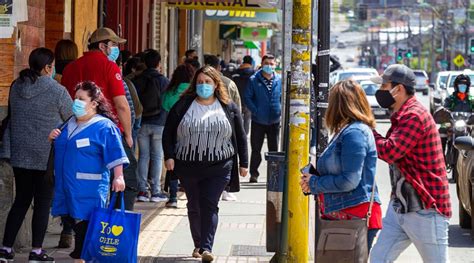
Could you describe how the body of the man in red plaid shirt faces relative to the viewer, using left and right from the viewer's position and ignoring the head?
facing to the left of the viewer

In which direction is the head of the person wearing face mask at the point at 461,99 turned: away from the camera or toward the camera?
toward the camera

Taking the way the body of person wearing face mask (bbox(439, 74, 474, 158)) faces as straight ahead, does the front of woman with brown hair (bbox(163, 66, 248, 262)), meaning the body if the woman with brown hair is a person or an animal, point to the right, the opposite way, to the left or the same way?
the same way

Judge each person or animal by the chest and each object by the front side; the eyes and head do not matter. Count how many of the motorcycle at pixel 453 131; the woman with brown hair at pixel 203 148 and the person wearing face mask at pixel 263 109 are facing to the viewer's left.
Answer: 0

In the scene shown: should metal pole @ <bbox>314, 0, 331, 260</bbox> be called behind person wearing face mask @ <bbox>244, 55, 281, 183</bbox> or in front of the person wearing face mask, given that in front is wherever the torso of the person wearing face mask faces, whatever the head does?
in front

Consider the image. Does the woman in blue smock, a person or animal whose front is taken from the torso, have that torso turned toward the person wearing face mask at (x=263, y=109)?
no

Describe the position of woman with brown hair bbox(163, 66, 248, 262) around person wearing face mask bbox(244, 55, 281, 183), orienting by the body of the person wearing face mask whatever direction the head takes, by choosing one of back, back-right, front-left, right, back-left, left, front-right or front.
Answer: front

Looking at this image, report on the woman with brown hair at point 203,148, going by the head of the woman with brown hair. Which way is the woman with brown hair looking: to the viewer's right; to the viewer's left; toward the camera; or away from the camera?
toward the camera

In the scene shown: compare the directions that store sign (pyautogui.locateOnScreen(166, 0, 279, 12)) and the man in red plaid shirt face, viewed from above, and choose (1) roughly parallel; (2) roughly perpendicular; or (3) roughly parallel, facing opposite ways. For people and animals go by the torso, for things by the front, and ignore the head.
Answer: roughly perpendicular

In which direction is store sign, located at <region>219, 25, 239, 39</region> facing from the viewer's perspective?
toward the camera

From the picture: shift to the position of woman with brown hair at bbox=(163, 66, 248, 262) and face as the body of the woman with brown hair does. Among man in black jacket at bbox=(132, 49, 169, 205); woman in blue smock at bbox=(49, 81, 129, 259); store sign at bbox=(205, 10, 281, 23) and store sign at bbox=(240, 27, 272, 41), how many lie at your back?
3

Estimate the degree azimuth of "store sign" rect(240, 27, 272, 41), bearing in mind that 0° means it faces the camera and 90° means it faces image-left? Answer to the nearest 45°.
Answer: approximately 0°
